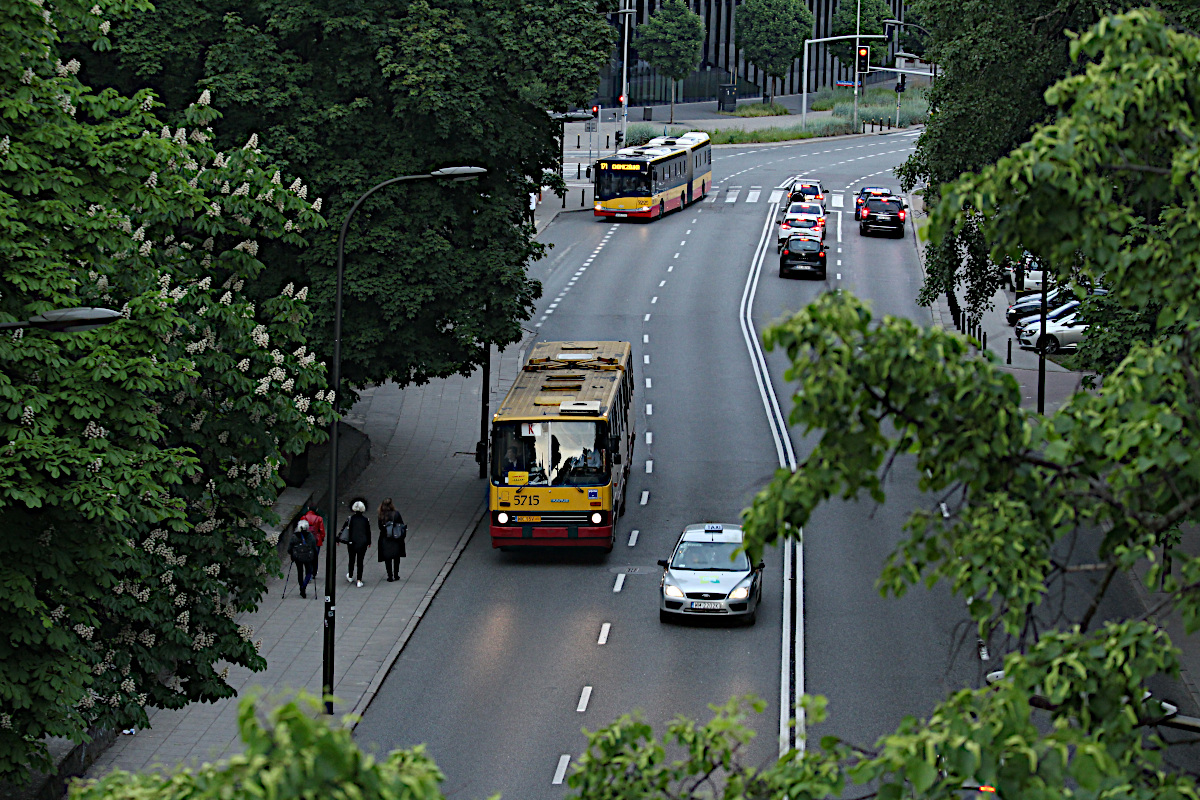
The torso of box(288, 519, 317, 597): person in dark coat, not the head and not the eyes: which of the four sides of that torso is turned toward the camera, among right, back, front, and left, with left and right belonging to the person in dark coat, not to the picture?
back

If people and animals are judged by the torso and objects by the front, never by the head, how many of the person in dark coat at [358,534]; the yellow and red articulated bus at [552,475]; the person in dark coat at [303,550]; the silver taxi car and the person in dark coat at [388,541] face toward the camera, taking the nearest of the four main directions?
2

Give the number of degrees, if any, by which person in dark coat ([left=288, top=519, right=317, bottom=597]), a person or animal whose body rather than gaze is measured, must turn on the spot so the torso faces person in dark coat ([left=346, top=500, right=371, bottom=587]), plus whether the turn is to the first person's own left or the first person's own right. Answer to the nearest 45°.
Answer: approximately 45° to the first person's own right

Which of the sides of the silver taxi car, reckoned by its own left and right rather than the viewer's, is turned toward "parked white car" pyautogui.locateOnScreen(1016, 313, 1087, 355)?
back

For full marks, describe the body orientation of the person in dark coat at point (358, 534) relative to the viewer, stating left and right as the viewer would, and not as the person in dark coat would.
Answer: facing away from the viewer

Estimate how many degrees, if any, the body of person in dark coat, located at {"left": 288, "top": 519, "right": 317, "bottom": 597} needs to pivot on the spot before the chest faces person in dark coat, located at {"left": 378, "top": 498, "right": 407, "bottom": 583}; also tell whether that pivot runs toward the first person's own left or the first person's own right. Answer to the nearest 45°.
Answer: approximately 45° to the first person's own right

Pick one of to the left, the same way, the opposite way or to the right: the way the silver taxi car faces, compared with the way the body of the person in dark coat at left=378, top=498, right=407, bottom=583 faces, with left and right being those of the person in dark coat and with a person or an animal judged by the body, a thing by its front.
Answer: the opposite way

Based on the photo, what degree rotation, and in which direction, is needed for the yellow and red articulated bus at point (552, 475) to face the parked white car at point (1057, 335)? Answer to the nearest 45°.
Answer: approximately 135° to its left

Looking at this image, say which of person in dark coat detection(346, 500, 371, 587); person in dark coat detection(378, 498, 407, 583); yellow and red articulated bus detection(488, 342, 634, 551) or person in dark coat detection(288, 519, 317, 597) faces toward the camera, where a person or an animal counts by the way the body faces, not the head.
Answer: the yellow and red articulated bus

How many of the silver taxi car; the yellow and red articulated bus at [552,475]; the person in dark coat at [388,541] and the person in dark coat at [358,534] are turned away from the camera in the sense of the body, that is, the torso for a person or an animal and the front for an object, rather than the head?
2

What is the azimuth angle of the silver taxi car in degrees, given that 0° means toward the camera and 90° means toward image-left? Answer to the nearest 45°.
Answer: approximately 0°

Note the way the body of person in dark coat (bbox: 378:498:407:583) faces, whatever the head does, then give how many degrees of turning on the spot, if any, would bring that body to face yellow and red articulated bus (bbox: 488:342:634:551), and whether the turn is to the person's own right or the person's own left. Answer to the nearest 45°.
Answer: approximately 90° to the person's own right

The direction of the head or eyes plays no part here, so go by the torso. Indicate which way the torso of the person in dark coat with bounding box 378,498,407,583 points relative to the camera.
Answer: away from the camera

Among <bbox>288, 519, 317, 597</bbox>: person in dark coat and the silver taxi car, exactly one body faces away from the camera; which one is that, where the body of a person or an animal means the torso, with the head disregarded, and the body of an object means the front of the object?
the person in dark coat

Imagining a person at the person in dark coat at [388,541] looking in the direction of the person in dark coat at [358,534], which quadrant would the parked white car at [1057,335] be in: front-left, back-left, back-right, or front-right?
back-right
